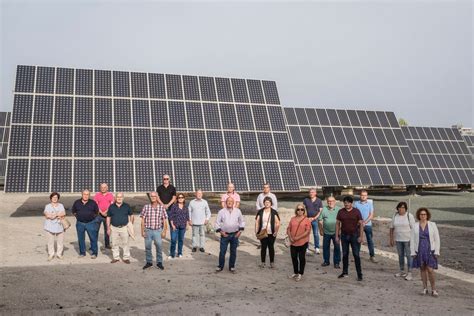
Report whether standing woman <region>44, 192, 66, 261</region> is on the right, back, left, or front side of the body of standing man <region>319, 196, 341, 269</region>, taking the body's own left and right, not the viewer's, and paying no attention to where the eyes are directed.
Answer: right

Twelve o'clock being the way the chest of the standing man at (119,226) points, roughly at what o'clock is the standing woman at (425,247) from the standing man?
The standing woman is roughly at 10 o'clock from the standing man.

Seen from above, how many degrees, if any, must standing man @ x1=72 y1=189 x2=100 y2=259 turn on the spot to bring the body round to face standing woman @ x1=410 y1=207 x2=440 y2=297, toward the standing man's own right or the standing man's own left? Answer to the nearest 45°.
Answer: approximately 45° to the standing man's own left

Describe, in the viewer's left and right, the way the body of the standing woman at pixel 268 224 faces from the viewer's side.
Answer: facing the viewer

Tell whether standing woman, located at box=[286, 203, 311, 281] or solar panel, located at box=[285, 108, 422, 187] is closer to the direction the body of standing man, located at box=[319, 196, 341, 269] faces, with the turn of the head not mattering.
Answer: the standing woman

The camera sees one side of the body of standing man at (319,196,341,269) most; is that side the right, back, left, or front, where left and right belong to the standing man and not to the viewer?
front

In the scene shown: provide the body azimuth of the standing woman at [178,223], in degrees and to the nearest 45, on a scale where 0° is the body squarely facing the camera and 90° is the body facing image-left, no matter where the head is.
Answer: approximately 0°

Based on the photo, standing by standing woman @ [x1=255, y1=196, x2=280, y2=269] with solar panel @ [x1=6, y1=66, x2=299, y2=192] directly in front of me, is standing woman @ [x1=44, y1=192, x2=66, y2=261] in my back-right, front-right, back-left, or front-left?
front-left

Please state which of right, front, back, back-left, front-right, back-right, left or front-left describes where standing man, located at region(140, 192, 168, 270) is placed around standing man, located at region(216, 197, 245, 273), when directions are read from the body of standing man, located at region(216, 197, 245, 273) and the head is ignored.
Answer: right

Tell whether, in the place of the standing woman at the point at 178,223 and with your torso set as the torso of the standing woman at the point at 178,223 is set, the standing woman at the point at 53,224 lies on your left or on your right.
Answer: on your right
